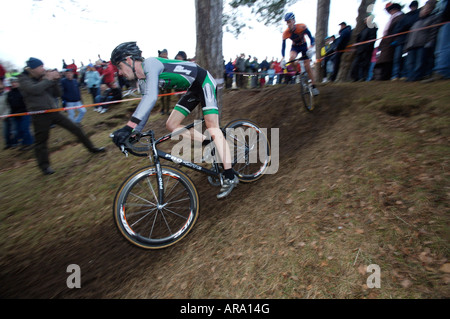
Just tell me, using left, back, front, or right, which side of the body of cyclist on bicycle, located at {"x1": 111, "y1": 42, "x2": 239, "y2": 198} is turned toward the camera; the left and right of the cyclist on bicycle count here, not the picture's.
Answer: left

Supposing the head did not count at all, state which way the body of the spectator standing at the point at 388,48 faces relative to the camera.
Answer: to the viewer's left

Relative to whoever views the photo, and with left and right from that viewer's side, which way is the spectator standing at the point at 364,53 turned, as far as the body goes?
facing to the left of the viewer

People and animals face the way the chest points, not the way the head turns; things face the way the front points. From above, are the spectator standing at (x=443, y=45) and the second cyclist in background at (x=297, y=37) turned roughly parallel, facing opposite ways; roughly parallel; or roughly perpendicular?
roughly perpendicular

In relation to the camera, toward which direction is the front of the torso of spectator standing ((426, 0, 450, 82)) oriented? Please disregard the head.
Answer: to the viewer's left

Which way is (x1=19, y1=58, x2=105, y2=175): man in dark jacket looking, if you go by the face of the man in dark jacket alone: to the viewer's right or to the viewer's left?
to the viewer's right

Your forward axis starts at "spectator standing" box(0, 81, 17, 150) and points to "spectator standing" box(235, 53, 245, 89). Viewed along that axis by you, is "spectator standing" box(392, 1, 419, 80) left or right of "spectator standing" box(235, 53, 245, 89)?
right

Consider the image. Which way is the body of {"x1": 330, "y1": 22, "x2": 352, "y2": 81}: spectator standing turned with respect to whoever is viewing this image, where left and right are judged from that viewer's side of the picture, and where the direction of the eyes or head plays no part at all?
facing to the left of the viewer

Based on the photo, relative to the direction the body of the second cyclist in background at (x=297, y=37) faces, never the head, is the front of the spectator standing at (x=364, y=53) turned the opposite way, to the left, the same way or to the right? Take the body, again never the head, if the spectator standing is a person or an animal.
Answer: to the right

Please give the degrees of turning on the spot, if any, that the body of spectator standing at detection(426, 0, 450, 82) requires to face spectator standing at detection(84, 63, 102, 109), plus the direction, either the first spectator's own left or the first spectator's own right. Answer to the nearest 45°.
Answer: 0° — they already face them

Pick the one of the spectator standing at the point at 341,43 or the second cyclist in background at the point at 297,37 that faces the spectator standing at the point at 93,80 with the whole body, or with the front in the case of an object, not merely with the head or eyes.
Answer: the spectator standing at the point at 341,43
